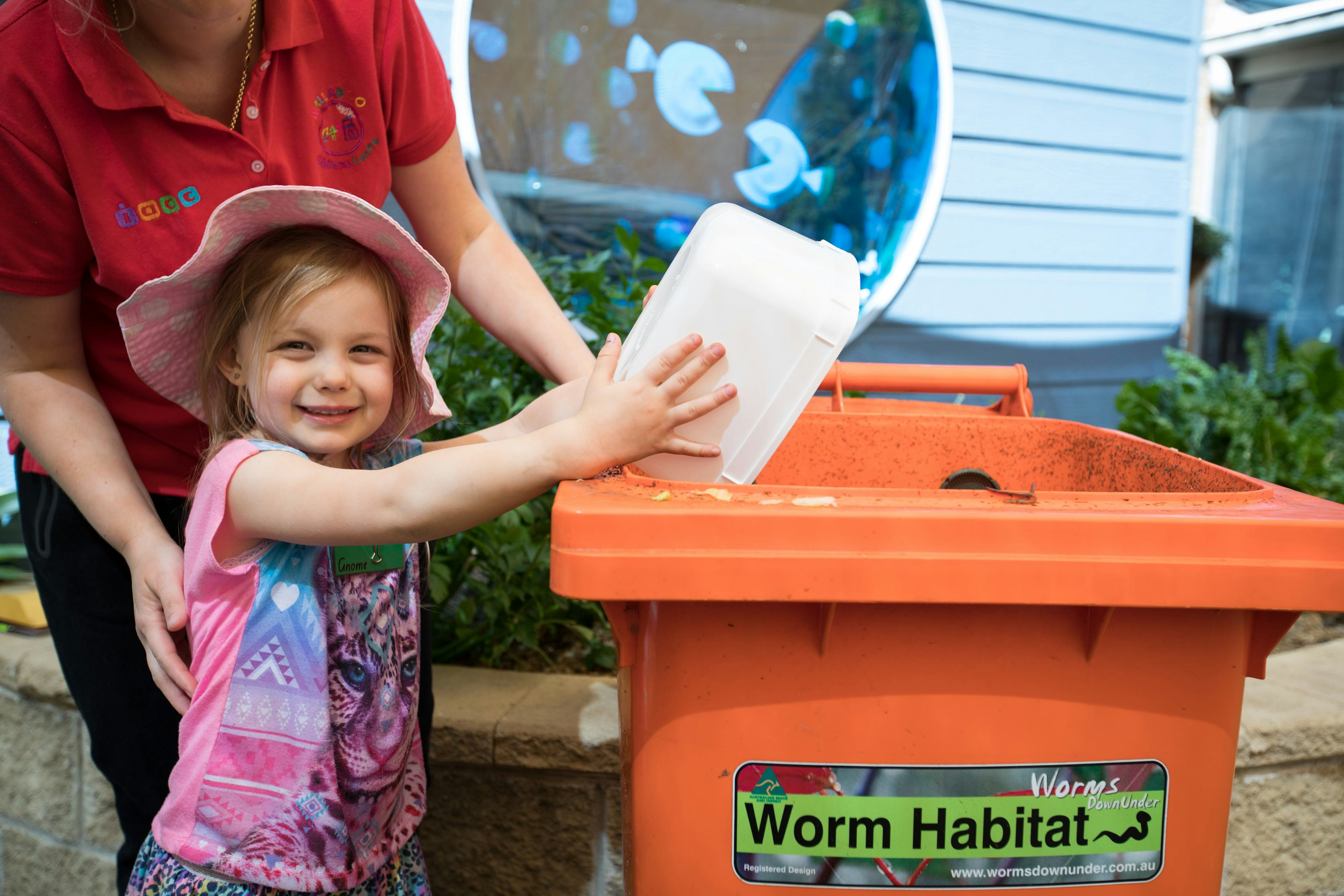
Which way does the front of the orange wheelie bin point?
toward the camera

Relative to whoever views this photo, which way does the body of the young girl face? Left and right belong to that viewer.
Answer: facing the viewer and to the right of the viewer

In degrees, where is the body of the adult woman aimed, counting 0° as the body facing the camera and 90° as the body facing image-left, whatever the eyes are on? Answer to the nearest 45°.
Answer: approximately 315°

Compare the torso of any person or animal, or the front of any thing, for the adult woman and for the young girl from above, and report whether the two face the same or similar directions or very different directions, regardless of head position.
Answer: same or similar directions

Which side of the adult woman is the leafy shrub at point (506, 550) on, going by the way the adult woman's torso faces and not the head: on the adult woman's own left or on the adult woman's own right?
on the adult woman's own left

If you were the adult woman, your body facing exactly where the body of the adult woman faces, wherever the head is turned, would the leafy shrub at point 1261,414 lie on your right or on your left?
on your left

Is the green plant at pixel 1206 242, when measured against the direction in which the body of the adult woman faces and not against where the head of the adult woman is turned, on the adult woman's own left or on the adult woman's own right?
on the adult woman's own left

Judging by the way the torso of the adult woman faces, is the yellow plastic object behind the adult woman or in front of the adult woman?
behind

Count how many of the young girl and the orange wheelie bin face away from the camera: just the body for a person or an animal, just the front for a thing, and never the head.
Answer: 0

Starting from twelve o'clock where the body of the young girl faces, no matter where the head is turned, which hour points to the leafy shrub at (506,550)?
The leafy shrub is roughly at 8 o'clock from the young girl.
